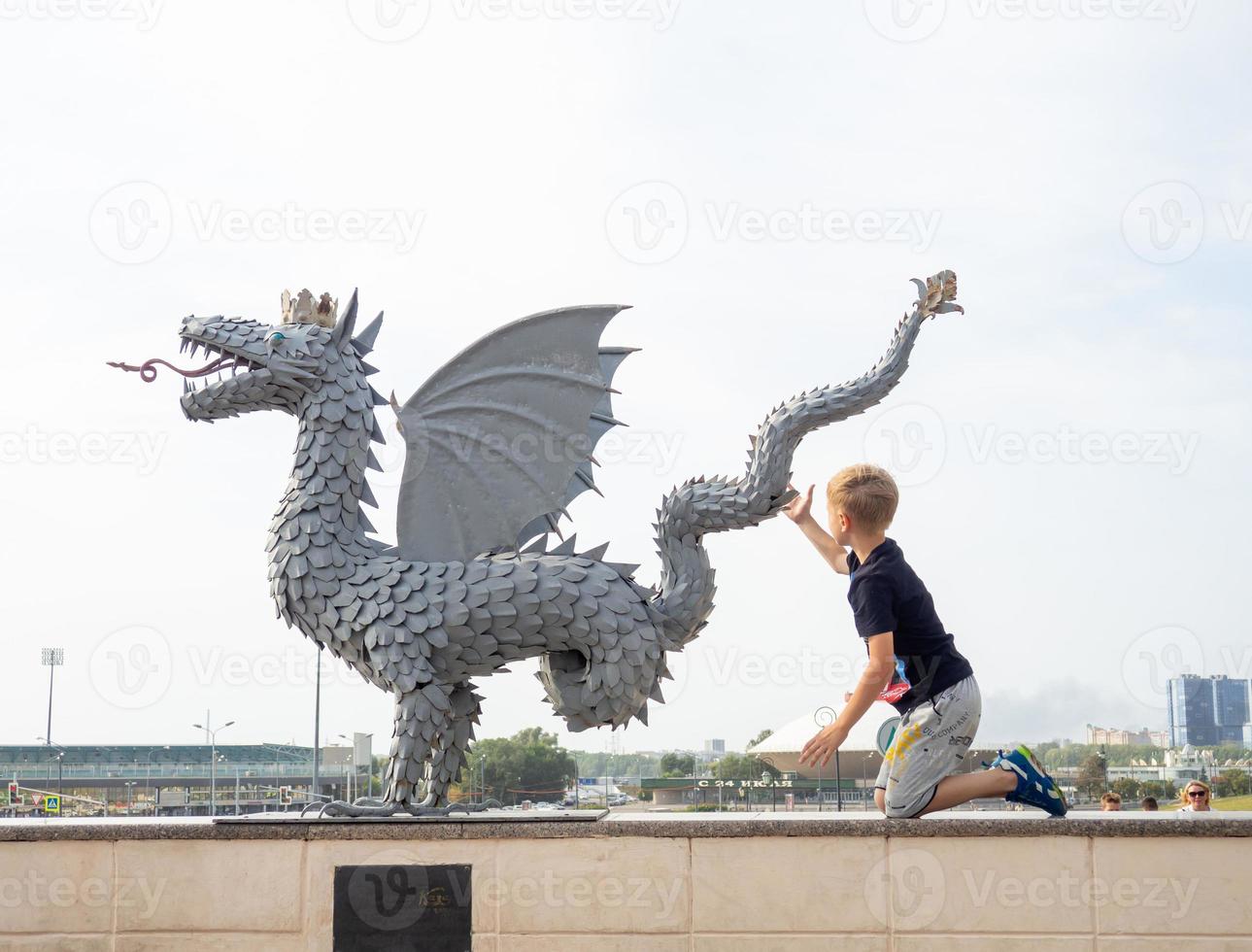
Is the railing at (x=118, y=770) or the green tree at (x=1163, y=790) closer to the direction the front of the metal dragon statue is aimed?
the railing

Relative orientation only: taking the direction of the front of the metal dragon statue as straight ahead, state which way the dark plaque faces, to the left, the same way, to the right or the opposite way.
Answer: to the left

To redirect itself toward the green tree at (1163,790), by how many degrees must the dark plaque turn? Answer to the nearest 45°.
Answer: approximately 135° to its left

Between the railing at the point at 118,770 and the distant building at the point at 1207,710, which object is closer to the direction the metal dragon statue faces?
the railing

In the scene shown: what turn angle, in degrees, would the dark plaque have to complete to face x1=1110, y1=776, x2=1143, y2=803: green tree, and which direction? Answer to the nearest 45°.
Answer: approximately 135° to its left

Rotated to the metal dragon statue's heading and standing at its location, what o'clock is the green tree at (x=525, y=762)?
The green tree is roughly at 3 o'clock from the metal dragon statue.

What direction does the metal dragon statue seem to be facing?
to the viewer's left

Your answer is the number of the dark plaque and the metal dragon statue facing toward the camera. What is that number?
1
